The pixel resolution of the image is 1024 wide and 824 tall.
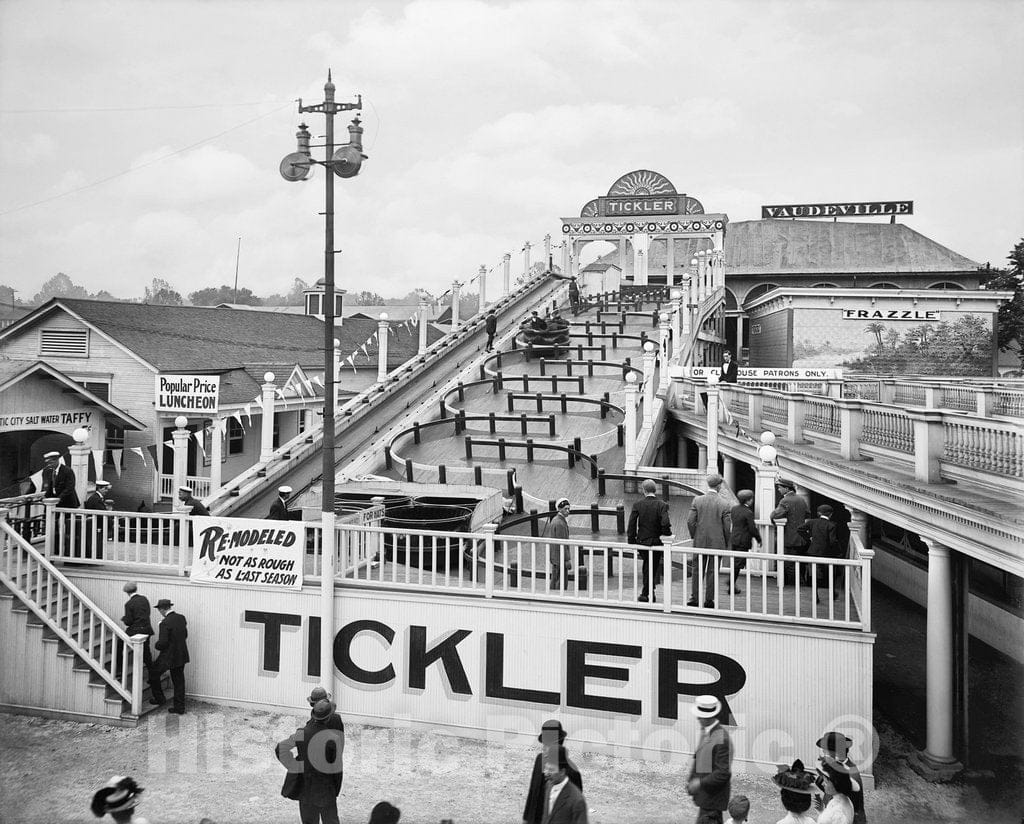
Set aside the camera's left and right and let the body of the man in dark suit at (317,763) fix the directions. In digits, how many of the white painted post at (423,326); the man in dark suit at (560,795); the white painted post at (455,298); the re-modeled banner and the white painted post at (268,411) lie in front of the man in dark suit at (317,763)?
4

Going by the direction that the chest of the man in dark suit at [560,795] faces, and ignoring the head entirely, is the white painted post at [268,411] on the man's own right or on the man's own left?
on the man's own right

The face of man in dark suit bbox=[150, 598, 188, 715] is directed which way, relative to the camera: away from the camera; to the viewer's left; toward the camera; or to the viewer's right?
to the viewer's left

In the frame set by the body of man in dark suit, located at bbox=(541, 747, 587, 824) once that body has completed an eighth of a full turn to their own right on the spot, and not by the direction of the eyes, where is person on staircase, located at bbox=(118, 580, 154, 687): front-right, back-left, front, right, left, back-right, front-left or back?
front-right

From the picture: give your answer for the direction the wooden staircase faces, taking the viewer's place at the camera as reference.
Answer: facing to the right of the viewer

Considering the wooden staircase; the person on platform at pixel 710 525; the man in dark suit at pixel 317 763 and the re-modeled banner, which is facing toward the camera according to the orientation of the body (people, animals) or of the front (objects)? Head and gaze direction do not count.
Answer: the re-modeled banner

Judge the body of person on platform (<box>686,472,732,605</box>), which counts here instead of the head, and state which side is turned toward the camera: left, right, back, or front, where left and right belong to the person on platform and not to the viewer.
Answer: back

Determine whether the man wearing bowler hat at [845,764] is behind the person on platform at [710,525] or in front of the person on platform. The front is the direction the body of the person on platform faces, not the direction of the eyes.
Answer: behind

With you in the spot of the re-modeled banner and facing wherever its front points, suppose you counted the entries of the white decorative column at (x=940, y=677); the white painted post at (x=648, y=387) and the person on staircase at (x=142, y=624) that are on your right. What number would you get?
1

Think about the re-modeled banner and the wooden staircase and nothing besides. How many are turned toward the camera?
1

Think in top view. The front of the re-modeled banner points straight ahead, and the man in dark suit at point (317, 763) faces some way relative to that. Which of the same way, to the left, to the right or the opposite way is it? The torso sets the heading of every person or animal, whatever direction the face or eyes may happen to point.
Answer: the opposite way
